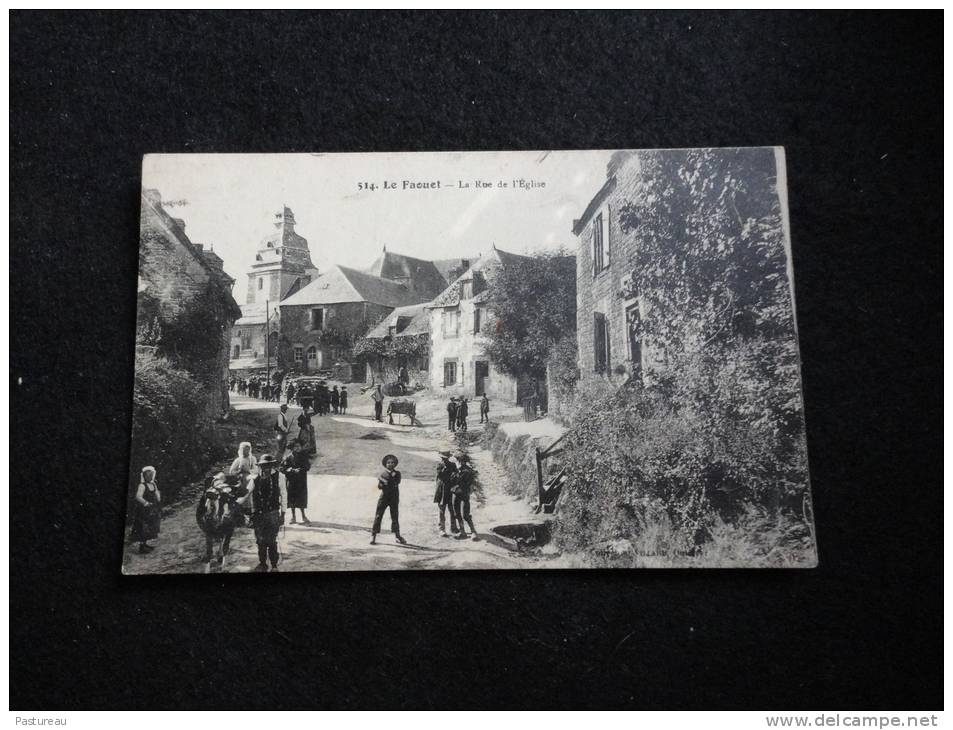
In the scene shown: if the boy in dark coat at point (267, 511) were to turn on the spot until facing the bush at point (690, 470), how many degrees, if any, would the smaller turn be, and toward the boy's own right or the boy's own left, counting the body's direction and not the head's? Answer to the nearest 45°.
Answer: approximately 90° to the boy's own left

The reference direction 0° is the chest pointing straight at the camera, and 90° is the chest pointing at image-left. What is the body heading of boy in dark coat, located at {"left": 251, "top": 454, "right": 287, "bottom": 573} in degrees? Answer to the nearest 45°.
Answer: approximately 0°

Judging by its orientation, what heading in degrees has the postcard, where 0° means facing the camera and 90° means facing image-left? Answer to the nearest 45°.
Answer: approximately 0°
